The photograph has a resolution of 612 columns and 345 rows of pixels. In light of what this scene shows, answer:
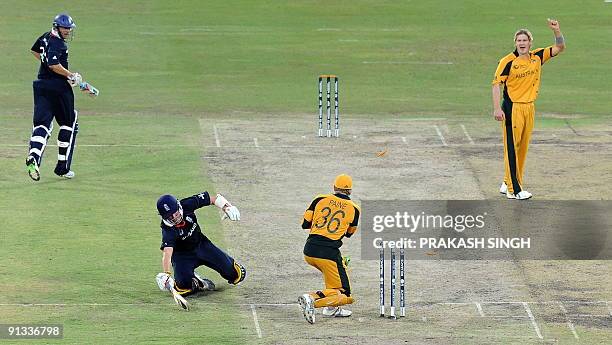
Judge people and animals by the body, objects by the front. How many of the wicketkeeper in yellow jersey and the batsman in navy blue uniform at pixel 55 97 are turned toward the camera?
0

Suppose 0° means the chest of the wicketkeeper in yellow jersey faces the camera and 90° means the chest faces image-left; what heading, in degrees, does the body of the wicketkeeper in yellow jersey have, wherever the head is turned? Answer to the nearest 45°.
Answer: approximately 225°

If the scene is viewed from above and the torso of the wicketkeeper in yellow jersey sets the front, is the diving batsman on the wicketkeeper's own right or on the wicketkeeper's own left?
on the wicketkeeper's own left

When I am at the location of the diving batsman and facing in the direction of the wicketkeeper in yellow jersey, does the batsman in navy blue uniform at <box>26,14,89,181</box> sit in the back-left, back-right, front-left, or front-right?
back-left

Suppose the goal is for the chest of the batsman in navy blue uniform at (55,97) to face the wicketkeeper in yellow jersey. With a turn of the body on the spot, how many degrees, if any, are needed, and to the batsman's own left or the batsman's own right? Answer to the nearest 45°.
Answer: approximately 90° to the batsman's own right

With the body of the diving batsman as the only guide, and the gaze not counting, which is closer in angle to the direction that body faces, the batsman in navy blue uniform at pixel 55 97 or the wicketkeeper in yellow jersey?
the wicketkeeper in yellow jersey

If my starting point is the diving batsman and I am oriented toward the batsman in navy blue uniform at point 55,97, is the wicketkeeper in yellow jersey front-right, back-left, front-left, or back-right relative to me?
back-right

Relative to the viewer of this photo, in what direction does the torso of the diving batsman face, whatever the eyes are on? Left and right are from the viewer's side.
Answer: facing the viewer

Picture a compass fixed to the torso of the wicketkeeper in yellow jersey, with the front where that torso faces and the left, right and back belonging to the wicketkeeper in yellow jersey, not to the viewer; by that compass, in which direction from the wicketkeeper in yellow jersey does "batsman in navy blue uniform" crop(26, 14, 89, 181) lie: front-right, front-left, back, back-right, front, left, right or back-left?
left

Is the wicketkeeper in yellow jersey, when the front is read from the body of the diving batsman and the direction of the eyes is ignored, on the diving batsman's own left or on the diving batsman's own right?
on the diving batsman's own left
